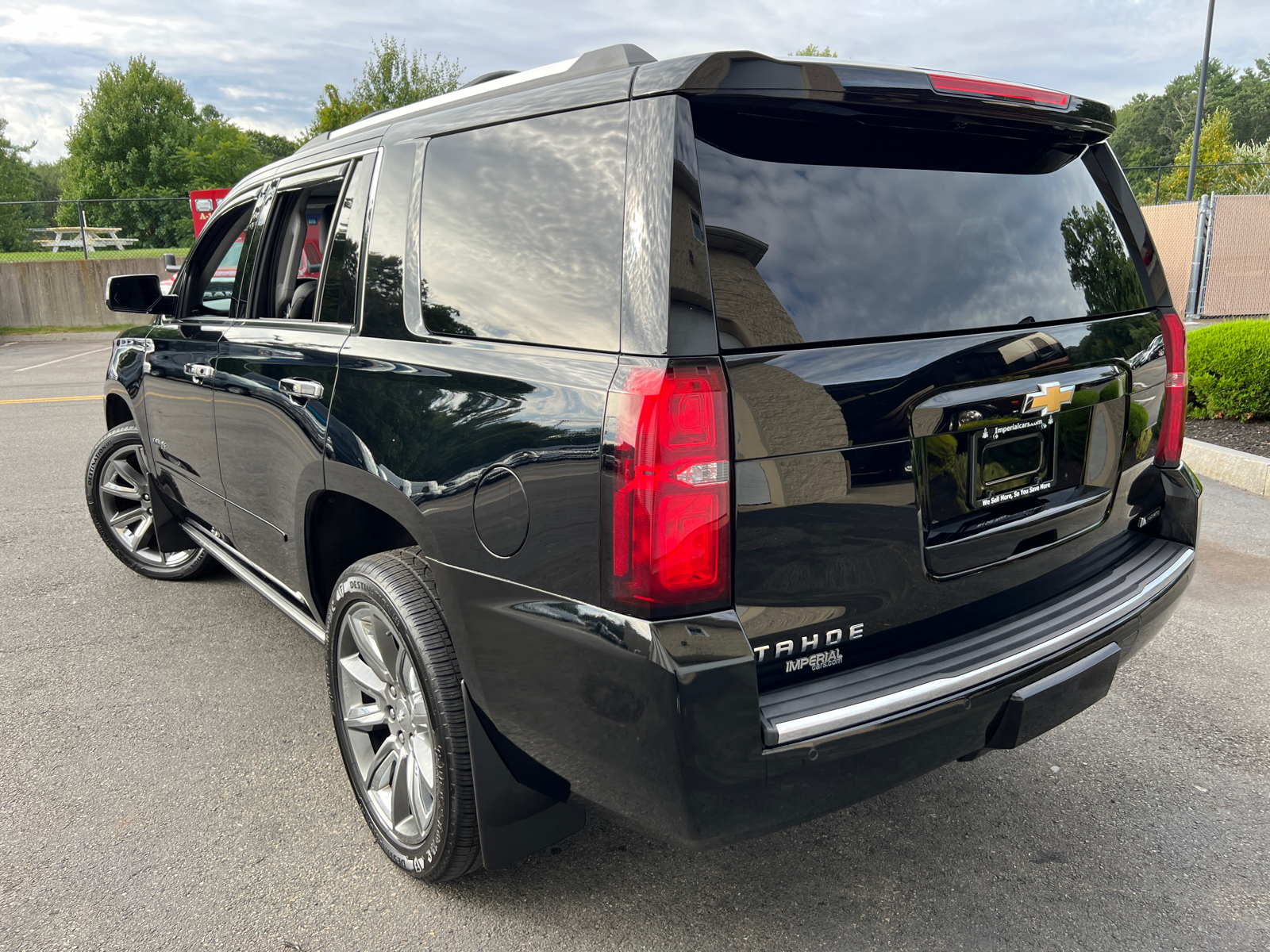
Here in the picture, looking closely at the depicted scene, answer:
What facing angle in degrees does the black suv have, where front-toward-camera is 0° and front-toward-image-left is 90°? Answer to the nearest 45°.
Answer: approximately 135°

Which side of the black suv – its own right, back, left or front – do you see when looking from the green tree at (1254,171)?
right

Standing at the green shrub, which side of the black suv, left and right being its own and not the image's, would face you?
right

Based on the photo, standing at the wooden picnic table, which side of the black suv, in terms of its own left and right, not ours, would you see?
front
